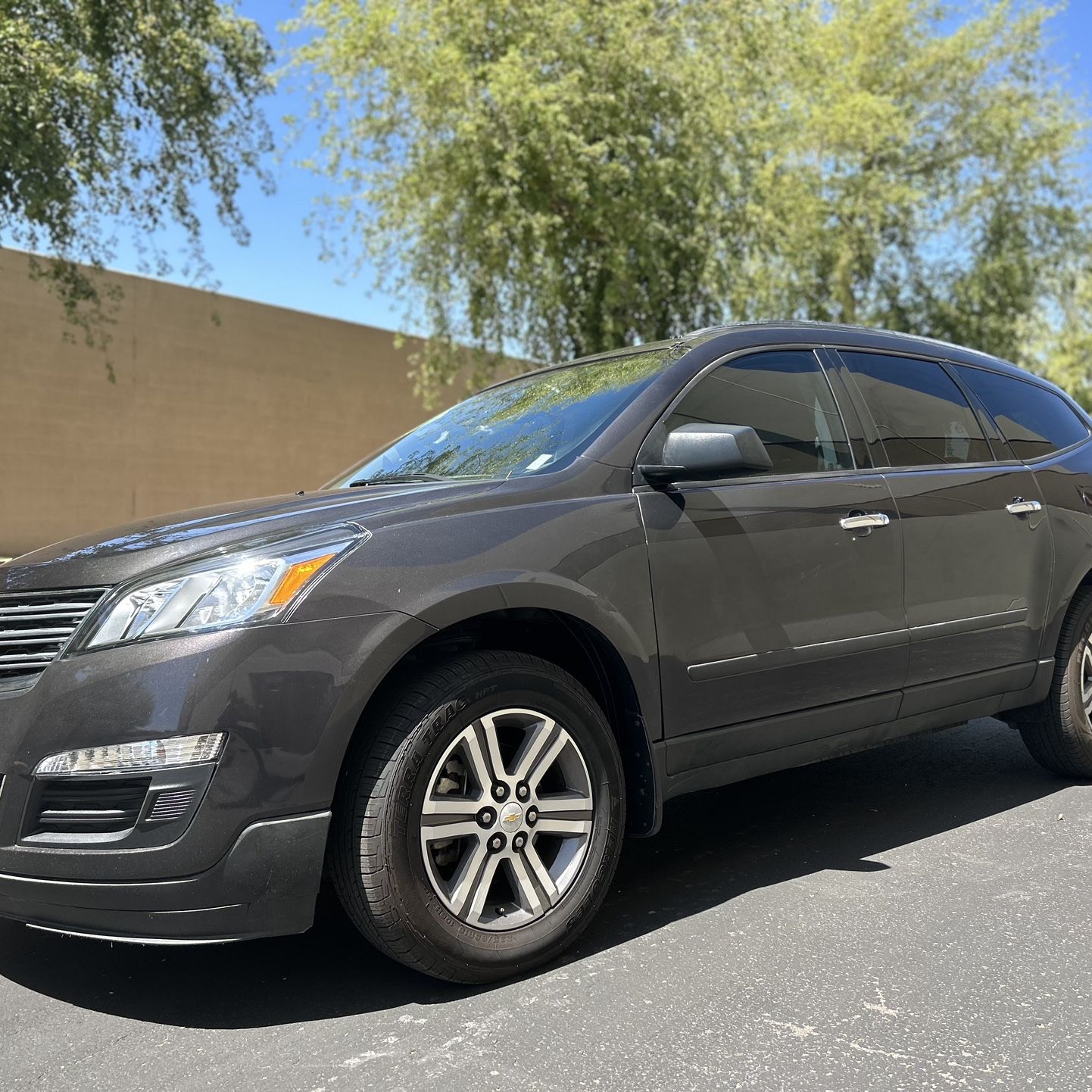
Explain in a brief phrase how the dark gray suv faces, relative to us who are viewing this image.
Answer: facing the viewer and to the left of the viewer

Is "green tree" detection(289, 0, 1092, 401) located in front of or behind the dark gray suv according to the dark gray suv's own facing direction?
behind

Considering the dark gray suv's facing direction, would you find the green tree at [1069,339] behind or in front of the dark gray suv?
behind
